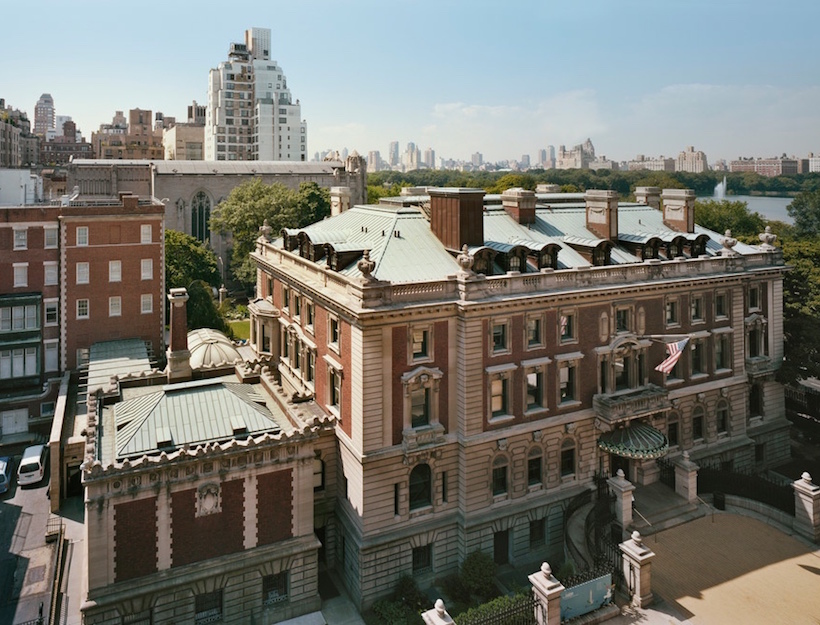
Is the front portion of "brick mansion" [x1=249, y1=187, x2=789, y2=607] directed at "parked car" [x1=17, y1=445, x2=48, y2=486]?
no

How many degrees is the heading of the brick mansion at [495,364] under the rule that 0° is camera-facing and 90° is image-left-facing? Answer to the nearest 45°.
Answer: approximately 315°

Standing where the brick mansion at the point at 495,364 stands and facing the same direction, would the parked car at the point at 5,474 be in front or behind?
behind
